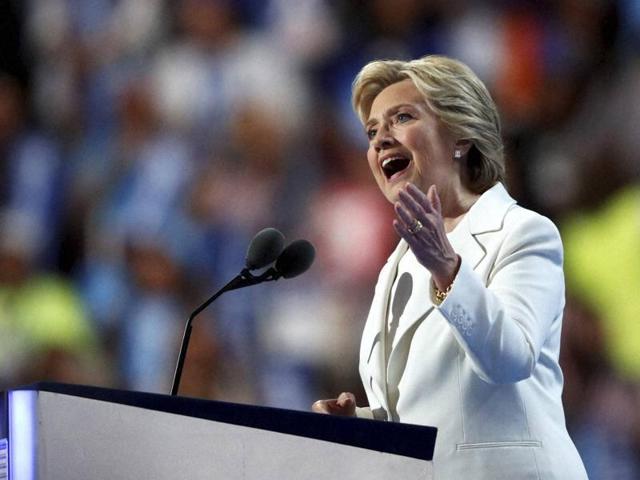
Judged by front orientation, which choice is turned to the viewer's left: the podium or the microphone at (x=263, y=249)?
the podium

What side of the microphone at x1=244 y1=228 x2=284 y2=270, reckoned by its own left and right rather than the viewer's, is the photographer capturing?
right

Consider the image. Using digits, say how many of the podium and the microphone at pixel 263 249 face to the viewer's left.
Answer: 1

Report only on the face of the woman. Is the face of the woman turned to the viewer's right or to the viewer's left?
to the viewer's left

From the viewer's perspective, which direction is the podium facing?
to the viewer's left

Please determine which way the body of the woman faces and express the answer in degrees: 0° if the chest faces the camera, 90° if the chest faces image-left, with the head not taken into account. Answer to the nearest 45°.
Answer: approximately 45°

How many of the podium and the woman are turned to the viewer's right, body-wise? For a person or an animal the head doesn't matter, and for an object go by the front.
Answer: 0

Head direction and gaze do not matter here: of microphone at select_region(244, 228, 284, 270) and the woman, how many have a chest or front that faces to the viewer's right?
1
